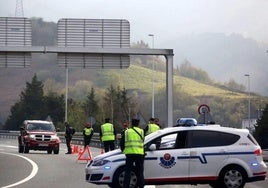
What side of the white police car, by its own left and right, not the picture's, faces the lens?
left

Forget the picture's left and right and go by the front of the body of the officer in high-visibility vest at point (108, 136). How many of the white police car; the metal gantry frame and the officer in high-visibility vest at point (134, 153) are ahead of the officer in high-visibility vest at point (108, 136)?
1

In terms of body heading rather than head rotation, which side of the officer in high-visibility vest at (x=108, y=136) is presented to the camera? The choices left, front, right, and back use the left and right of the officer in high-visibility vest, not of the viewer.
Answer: back

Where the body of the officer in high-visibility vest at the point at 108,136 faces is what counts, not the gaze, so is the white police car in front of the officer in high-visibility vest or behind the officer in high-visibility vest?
behind

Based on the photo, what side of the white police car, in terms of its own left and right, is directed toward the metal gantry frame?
right

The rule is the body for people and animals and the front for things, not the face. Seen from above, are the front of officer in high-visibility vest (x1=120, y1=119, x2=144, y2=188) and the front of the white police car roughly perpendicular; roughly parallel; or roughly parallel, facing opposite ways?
roughly perpendicular

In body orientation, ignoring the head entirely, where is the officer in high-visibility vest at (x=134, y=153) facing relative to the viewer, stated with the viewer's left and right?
facing away from the viewer

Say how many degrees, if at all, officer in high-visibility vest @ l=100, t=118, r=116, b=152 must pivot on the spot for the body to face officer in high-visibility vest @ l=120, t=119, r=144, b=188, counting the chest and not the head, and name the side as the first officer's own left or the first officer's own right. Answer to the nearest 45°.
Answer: approximately 180°
